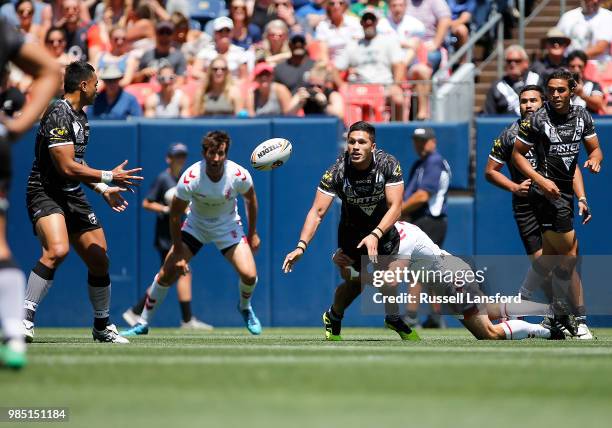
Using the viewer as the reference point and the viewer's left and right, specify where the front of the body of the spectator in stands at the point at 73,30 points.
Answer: facing the viewer

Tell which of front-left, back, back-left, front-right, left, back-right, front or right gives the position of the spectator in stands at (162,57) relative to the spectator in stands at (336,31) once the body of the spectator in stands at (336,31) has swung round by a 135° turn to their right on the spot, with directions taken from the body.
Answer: front-left

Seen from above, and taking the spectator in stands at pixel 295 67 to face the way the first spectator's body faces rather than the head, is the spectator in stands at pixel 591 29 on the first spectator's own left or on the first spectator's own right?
on the first spectator's own left

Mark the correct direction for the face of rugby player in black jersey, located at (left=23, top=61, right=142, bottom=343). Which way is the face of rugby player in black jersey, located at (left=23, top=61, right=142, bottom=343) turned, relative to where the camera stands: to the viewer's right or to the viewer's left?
to the viewer's right

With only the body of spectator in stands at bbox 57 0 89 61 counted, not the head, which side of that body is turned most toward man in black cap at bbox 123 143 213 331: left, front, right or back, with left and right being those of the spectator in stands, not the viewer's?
front

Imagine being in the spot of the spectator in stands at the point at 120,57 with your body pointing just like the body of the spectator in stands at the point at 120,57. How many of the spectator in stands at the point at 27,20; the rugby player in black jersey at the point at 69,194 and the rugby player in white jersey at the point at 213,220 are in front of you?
2

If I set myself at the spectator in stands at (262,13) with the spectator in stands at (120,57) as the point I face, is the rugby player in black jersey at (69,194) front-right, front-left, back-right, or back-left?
front-left

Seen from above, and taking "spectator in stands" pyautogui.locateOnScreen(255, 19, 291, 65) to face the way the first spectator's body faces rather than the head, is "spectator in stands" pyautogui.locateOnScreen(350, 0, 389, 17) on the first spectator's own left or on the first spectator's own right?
on the first spectator's own left

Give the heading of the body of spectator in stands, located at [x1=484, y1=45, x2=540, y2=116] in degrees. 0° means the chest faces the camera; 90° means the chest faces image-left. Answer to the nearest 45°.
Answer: approximately 0°

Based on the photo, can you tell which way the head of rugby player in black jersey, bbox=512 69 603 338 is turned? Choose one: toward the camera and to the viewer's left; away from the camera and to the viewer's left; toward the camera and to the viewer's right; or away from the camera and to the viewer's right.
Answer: toward the camera and to the viewer's left

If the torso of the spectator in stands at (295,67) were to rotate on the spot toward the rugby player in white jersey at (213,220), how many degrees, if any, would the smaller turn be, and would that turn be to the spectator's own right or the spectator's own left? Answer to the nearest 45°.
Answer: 0° — they already face them

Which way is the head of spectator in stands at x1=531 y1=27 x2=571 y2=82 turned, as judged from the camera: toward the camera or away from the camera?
toward the camera

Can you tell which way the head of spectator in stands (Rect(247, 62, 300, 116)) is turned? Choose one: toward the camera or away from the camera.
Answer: toward the camera

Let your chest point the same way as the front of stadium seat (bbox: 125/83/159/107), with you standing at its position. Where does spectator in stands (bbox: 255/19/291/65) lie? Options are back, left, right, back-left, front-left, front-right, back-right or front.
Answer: left

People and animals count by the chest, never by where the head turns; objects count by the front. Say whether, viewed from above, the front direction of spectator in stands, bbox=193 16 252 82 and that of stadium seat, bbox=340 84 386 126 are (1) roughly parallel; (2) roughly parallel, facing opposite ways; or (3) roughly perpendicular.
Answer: roughly parallel

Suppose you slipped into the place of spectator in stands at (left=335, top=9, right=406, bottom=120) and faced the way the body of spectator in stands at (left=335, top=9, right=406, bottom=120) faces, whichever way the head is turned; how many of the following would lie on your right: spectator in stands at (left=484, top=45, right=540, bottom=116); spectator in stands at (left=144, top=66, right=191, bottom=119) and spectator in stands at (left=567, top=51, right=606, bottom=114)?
1

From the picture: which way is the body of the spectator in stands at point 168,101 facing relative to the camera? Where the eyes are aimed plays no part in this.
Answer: toward the camera
